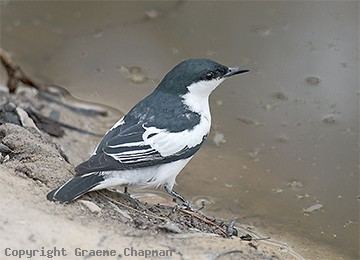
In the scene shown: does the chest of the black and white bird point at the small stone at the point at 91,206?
no

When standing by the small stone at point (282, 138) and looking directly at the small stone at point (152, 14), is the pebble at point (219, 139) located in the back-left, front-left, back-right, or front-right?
front-left

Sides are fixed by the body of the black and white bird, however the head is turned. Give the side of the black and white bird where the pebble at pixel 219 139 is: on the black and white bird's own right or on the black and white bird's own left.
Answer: on the black and white bird's own left

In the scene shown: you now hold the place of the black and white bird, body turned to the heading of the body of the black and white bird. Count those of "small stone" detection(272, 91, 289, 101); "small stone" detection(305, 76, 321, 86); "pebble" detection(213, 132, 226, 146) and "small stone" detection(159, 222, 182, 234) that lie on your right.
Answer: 1

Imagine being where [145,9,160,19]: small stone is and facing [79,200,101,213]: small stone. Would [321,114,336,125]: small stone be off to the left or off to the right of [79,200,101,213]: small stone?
left

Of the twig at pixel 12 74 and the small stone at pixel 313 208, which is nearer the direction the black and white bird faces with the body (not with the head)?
the small stone

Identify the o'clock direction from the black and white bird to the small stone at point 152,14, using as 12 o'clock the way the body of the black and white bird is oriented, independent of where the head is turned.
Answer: The small stone is roughly at 9 o'clock from the black and white bird.

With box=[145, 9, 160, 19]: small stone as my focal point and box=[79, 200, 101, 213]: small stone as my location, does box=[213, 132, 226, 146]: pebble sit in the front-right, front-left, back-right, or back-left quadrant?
front-right

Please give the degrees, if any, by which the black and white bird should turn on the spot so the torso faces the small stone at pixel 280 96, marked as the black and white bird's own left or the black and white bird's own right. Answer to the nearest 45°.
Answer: approximately 45° to the black and white bird's own left

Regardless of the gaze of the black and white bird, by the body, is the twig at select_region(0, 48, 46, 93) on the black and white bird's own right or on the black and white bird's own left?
on the black and white bird's own left

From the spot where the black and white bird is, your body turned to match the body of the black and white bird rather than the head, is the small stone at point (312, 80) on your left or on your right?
on your left

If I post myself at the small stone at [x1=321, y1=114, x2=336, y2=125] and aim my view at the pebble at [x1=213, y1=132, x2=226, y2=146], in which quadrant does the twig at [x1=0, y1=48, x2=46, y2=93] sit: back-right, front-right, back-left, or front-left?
front-right

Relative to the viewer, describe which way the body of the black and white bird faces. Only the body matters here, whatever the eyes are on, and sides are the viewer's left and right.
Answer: facing to the right of the viewer

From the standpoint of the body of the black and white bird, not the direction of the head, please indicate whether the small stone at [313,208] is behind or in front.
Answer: in front

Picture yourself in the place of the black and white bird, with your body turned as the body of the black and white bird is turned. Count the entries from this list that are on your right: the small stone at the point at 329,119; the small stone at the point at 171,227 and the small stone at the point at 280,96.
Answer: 1

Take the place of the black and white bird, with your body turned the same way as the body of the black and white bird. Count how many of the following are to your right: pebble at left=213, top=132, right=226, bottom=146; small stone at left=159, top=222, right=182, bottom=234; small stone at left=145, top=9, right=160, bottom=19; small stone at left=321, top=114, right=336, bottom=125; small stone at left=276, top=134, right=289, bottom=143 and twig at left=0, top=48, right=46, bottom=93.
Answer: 1

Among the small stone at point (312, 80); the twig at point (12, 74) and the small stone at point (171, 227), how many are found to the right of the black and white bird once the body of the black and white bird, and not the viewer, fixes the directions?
1

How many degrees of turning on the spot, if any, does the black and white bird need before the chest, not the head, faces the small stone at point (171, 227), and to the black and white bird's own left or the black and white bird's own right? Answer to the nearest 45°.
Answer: approximately 90° to the black and white bird's own right

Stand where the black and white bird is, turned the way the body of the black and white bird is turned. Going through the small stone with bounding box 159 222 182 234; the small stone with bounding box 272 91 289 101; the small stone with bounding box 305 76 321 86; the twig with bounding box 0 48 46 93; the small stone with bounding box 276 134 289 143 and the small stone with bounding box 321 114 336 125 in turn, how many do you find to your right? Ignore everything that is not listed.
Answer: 1
